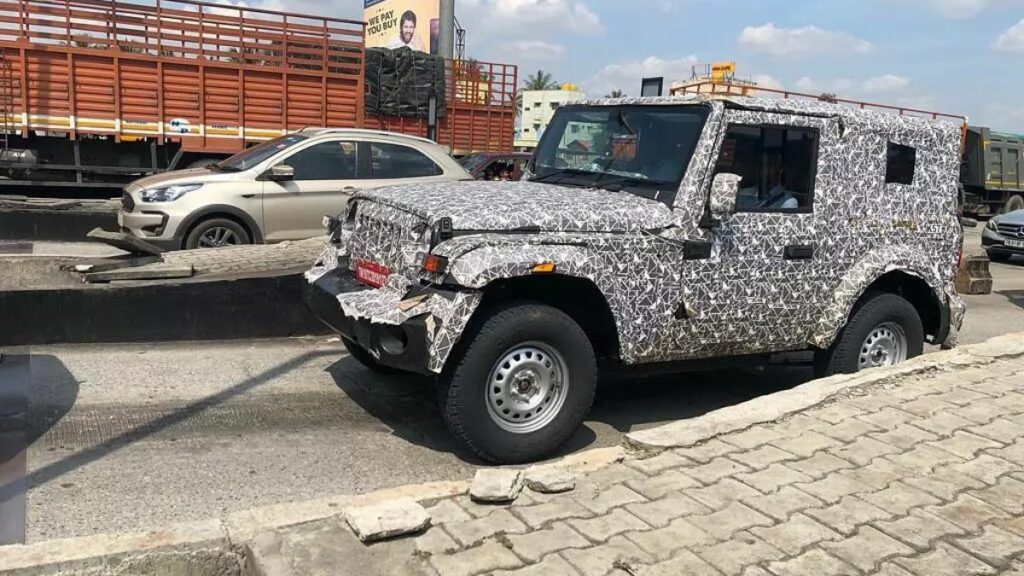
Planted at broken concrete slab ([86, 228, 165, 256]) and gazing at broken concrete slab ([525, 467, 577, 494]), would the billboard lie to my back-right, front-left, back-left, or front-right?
back-left

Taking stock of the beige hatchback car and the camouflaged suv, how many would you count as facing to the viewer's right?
0

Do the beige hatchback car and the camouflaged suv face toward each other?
no

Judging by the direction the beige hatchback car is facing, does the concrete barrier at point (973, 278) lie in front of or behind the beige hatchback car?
behind

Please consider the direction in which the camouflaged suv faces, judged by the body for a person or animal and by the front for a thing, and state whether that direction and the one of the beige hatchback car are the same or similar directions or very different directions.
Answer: same or similar directions

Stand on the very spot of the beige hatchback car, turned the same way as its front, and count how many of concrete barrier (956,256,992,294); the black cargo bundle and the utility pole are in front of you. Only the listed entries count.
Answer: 0

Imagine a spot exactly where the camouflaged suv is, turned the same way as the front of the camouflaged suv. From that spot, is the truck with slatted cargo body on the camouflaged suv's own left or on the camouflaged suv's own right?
on the camouflaged suv's own right

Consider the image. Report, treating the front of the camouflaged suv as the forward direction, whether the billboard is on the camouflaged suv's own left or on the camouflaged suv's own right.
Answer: on the camouflaged suv's own right

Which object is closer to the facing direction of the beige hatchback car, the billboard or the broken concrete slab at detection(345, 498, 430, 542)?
the broken concrete slab

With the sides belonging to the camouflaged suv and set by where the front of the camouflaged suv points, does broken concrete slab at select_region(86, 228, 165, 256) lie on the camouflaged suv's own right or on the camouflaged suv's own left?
on the camouflaged suv's own right

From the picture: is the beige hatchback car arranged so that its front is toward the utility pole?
no

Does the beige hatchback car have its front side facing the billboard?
no

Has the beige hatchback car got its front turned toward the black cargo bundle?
no

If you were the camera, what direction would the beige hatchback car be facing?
facing the viewer and to the left of the viewer

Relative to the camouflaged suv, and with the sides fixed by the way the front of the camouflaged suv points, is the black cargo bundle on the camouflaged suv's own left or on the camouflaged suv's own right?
on the camouflaged suv's own right

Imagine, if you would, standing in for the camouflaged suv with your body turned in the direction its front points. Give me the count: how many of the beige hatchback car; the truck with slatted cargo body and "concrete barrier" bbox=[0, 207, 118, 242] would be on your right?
3
